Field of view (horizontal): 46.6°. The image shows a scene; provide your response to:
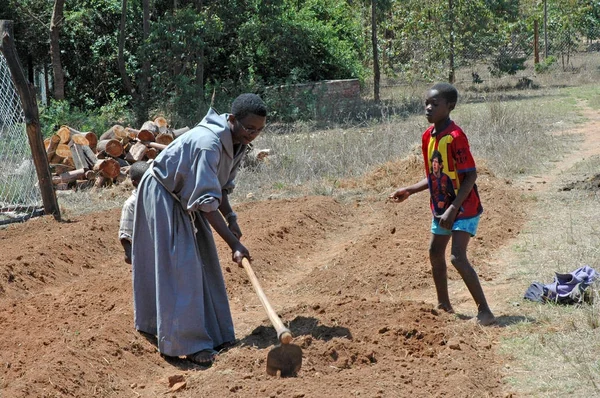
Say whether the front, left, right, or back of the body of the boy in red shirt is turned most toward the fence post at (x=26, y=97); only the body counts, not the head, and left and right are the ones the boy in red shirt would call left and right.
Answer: right

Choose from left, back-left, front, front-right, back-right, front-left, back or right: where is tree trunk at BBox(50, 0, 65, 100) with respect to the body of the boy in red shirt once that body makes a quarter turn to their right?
front

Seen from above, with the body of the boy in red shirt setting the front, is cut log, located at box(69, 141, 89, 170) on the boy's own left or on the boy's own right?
on the boy's own right

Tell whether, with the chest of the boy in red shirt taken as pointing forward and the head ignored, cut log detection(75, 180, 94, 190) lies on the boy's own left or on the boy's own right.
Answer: on the boy's own right

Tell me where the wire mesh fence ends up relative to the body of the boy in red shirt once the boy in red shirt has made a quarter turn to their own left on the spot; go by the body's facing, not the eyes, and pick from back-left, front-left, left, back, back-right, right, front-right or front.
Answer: back

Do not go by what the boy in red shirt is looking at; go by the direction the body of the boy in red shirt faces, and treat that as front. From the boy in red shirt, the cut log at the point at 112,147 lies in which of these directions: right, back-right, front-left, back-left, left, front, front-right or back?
right

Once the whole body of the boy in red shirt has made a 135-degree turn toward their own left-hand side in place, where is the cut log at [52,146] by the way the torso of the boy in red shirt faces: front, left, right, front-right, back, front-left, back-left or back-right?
back-left

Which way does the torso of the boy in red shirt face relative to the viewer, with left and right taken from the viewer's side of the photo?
facing the viewer and to the left of the viewer

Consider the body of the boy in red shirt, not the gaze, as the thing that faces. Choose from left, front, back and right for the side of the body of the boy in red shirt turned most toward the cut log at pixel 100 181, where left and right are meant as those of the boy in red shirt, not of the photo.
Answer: right

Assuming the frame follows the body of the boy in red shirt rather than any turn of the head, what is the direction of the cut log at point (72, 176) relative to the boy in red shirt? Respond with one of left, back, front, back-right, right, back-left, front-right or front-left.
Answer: right

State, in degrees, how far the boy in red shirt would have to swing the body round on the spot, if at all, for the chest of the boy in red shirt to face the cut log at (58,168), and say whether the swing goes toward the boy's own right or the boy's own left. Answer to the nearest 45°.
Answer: approximately 90° to the boy's own right

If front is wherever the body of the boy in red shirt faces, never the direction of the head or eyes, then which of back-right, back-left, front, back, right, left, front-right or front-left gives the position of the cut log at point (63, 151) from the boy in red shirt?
right
